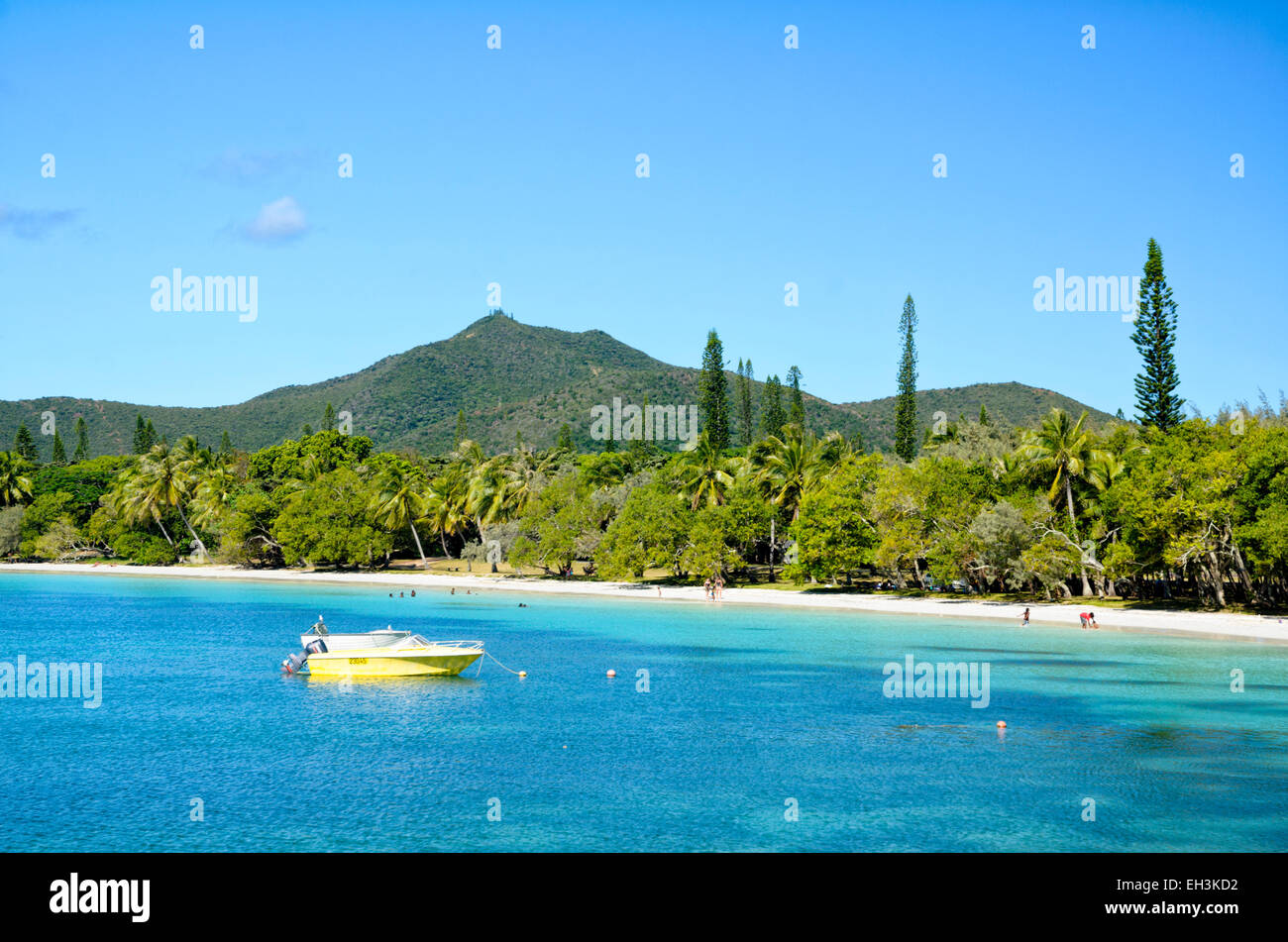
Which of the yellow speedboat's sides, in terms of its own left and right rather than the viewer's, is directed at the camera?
right
